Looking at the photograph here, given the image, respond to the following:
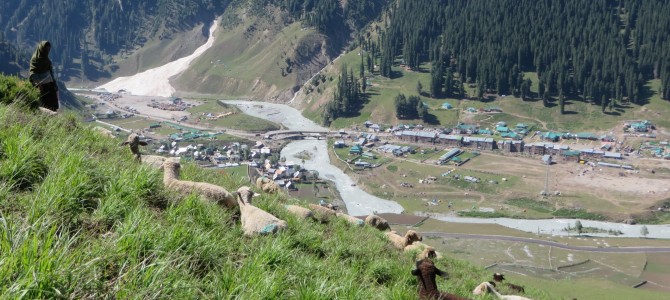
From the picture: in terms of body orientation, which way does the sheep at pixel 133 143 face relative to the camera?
to the viewer's left
